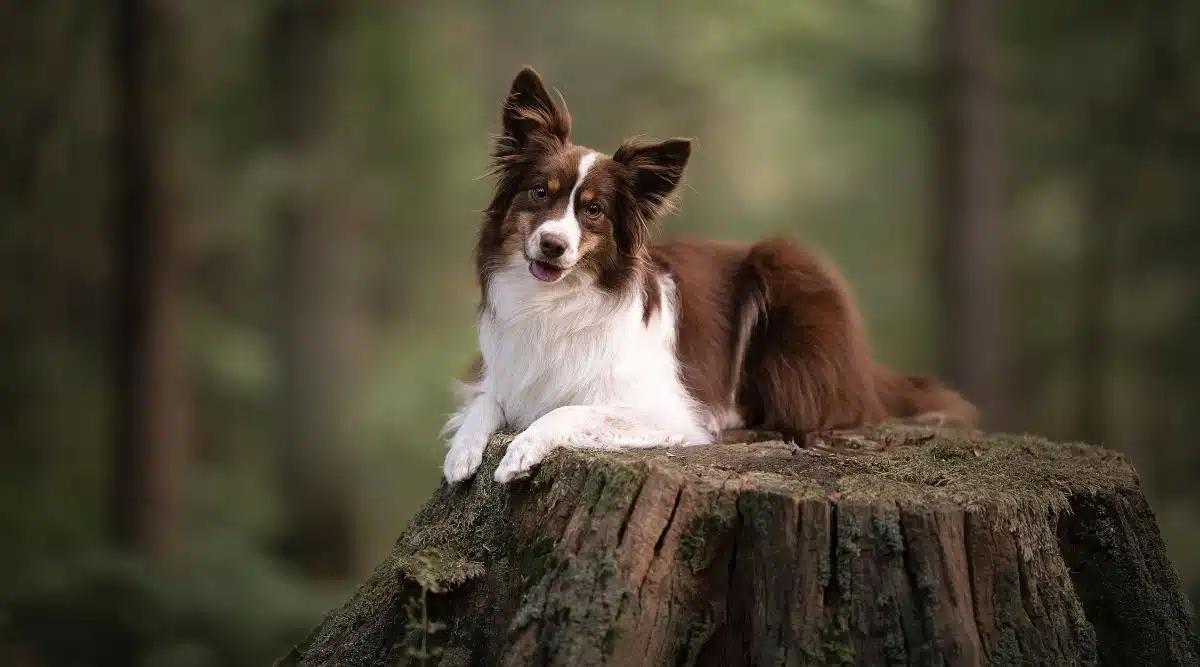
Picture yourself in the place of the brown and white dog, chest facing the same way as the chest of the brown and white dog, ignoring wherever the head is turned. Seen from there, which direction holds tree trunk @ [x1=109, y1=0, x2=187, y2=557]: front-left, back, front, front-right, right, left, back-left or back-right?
right

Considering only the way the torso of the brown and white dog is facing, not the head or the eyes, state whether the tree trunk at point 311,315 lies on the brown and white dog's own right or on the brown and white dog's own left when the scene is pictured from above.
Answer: on the brown and white dog's own right

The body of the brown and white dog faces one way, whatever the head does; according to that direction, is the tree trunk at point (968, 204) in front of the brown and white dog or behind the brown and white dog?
behind

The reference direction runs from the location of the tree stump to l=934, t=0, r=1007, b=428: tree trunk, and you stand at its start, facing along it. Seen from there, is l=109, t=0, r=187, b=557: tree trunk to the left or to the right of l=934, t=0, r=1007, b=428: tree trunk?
left
